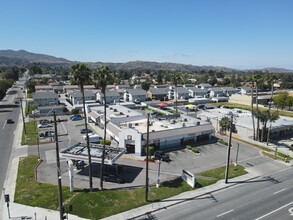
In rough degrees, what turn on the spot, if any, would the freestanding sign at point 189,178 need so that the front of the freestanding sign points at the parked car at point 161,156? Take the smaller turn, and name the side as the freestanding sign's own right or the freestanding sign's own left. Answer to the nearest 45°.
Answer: approximately 90° to the freestanding sign's own right

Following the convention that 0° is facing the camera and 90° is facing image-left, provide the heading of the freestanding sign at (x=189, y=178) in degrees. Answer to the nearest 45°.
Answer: approximately 45°

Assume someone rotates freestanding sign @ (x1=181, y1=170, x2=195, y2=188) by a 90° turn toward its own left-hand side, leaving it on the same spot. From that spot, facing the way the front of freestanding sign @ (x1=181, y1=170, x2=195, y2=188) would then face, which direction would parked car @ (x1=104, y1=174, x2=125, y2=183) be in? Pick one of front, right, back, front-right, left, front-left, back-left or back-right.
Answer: back-right
